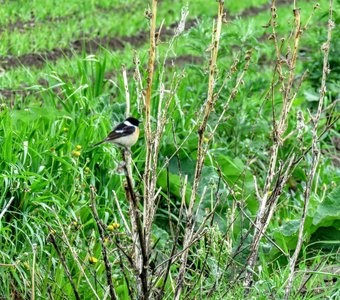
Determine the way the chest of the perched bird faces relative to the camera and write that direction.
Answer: to the viewer's right
